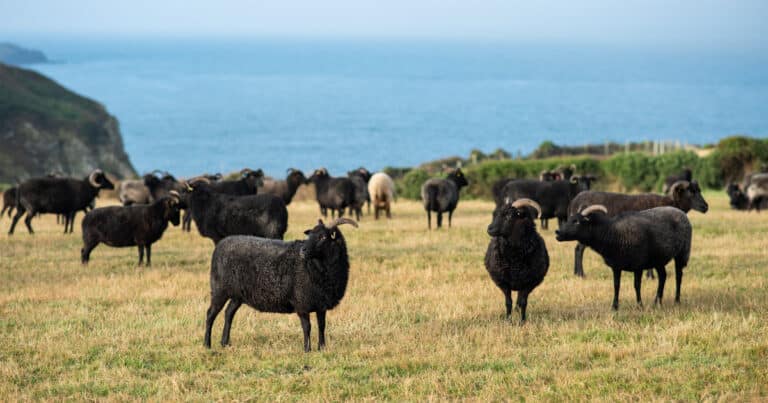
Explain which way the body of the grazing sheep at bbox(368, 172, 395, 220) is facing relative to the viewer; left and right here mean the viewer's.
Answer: facing away from the viewer

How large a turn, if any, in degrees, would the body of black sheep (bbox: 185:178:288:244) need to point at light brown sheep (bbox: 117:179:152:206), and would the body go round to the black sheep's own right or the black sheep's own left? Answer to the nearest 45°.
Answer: approximately 90° to the black sheep's own right

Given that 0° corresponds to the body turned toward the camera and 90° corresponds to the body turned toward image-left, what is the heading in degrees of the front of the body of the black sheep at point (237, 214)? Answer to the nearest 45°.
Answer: approximately 90°

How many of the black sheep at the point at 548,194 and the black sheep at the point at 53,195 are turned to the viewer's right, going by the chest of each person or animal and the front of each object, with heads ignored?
2

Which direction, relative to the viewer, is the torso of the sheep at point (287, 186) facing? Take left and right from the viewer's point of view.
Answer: facing to the right of the viewer

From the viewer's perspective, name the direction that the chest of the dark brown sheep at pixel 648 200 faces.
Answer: to the viewer's right

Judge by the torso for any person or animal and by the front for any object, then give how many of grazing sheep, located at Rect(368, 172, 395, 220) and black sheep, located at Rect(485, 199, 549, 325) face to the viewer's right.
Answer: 0

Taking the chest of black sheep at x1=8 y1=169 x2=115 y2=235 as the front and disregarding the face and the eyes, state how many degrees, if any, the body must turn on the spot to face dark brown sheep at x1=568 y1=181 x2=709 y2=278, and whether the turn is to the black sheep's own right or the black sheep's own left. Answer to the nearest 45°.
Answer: approximately 45° to the black sheep's own right

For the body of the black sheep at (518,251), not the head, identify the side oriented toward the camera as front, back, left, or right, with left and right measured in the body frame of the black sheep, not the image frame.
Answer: front

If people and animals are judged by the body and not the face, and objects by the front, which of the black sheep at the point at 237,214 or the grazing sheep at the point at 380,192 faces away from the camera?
the grazing sheep

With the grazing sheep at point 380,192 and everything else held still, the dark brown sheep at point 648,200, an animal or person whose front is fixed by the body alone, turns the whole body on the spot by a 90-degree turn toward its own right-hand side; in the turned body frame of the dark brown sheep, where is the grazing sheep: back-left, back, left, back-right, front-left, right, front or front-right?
back-right

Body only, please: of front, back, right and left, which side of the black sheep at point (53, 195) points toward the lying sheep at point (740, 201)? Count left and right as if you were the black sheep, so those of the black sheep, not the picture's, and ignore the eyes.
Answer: front

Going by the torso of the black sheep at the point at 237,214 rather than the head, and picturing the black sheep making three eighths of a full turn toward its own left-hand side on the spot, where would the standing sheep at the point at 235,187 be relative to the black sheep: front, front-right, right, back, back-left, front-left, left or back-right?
back-left

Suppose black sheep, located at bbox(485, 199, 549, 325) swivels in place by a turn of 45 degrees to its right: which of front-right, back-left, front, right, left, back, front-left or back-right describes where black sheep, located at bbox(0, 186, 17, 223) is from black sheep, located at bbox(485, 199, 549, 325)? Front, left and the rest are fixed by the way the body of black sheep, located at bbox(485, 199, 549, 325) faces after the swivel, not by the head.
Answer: right

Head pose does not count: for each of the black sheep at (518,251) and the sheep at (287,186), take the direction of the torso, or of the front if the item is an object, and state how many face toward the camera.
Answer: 1

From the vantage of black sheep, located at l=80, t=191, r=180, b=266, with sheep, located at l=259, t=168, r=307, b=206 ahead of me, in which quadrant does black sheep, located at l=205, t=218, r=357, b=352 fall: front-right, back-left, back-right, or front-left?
back-right

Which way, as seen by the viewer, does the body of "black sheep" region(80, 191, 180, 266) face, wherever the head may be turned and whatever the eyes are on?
to the viewer's right

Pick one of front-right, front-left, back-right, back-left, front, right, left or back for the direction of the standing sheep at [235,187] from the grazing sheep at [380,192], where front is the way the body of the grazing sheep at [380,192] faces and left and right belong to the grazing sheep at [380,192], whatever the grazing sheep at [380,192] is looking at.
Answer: back-left
